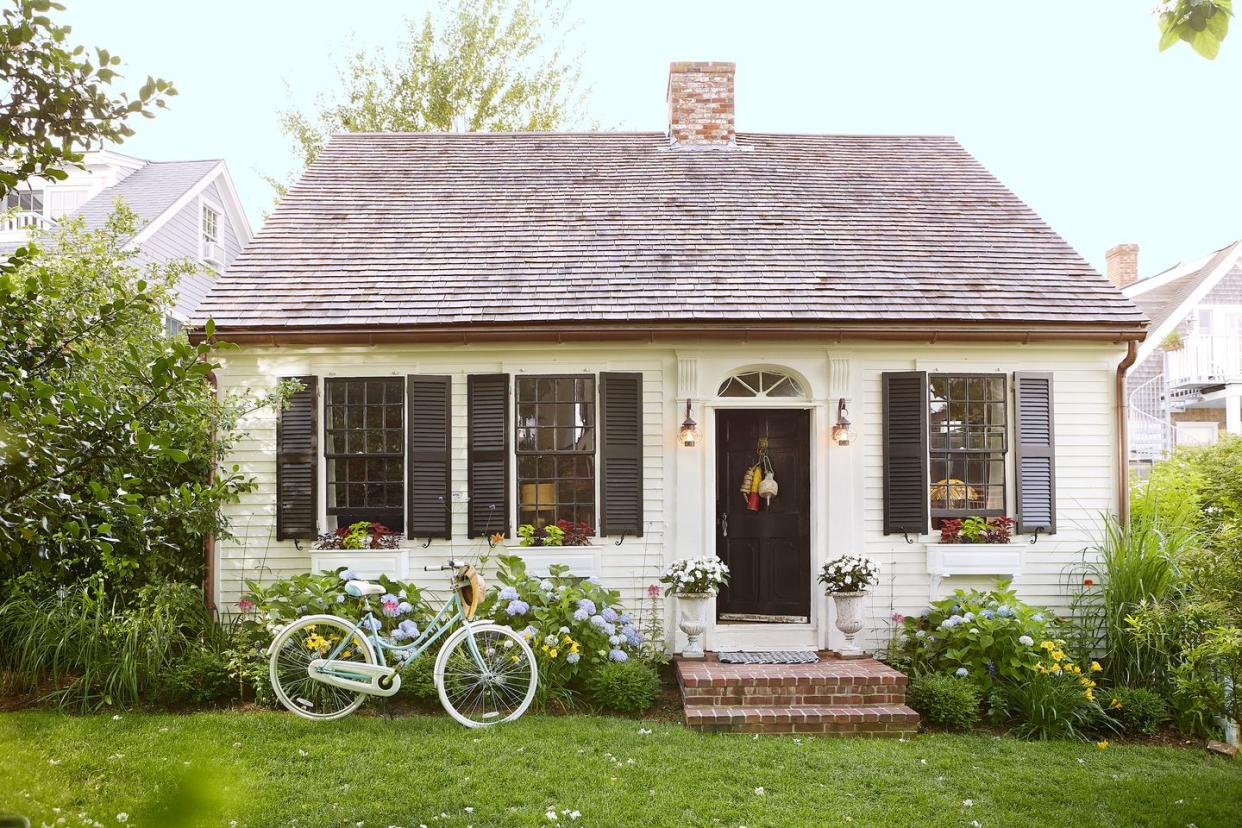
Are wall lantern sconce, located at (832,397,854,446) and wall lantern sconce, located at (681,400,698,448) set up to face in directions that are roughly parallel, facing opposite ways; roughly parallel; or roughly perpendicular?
roughly parallel

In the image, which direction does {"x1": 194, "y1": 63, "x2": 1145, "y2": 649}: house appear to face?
toward the camera

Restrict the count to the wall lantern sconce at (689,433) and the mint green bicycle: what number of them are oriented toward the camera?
1

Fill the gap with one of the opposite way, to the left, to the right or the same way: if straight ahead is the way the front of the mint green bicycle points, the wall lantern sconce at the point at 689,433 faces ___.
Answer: to the right

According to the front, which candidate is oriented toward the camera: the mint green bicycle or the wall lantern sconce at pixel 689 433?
the wall lantern sconce

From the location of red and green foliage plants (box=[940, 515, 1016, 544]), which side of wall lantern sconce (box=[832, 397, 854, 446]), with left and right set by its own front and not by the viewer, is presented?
left

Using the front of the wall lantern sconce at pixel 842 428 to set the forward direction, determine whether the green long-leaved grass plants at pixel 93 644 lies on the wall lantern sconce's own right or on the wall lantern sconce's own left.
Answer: on the wall lantern sconce's own right

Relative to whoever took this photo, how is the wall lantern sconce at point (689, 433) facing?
facing the viewer

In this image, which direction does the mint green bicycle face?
to the viewer's right

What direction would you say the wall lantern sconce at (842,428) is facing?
toward the camera

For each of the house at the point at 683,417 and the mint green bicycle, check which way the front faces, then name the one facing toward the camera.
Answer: the house
